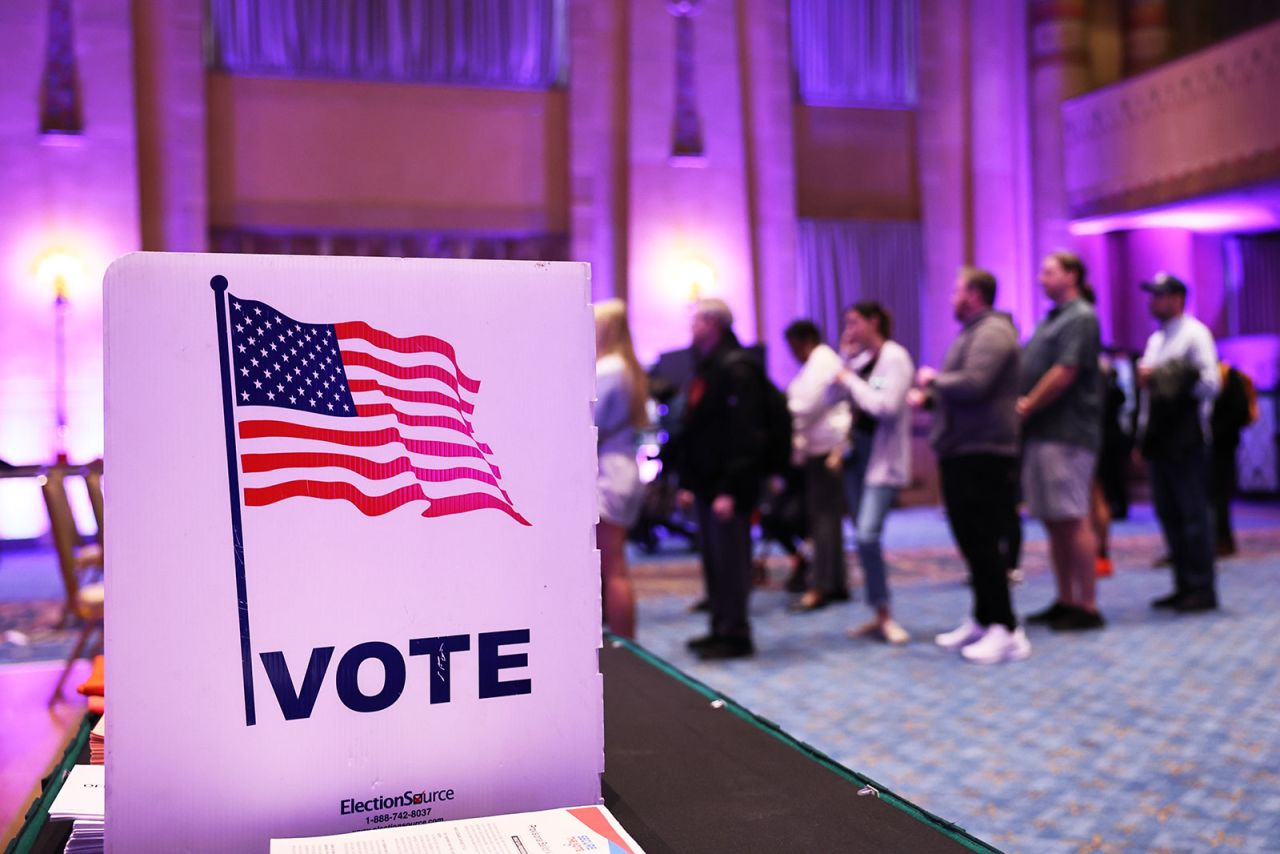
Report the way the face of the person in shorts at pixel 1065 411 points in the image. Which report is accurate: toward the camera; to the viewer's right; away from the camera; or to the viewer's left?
to the viewer's left

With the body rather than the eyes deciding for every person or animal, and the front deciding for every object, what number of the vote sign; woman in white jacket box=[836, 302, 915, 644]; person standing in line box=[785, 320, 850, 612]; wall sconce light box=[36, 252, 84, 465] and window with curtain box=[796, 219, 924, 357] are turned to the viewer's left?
2

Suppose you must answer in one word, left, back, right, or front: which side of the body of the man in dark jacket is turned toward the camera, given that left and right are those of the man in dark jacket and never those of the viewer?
left

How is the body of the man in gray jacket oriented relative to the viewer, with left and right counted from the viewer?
facing to the left of the viewer

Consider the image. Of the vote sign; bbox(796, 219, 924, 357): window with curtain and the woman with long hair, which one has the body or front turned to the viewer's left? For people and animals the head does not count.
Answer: the woman with long hair

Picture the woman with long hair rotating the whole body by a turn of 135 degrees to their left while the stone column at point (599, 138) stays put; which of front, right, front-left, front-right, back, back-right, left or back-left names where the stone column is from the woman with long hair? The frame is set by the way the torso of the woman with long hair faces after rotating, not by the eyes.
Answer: back-left

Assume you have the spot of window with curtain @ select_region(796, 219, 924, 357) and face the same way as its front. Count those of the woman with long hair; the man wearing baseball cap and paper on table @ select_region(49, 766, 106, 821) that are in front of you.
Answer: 3

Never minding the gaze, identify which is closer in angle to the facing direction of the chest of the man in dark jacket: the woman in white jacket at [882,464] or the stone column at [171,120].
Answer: the stone column

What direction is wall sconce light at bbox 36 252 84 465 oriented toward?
toward the camera

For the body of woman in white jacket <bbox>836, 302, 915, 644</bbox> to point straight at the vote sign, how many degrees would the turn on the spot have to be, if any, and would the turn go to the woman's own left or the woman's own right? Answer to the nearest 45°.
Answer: approximately 90° to the woman's own left

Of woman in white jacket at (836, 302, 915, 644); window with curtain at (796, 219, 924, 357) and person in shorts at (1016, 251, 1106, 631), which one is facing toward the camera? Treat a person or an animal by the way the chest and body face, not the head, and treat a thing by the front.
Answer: the window with curtain

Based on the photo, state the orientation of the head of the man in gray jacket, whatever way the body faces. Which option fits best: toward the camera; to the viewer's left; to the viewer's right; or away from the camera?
to the viewer's left

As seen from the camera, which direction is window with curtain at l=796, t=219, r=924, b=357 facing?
toward the camera
